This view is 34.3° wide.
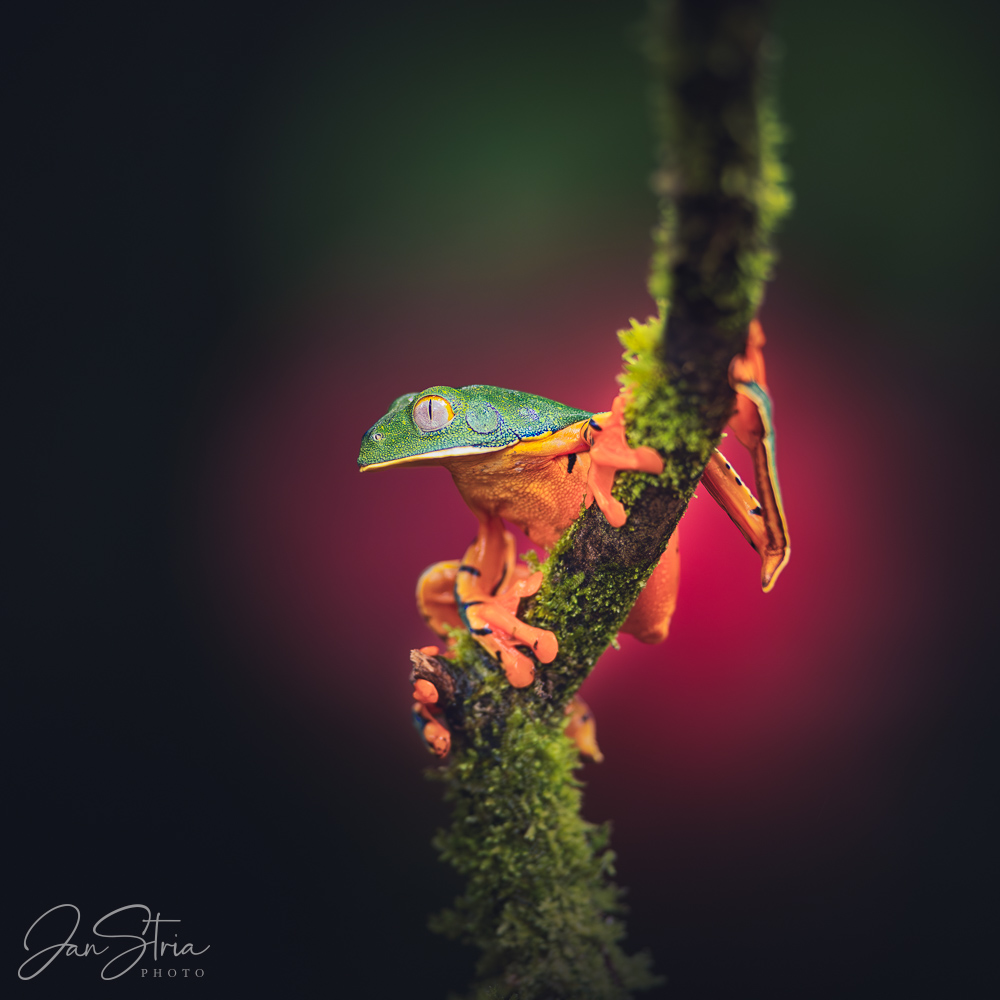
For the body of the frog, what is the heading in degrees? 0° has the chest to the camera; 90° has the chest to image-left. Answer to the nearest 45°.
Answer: approximately 90°
